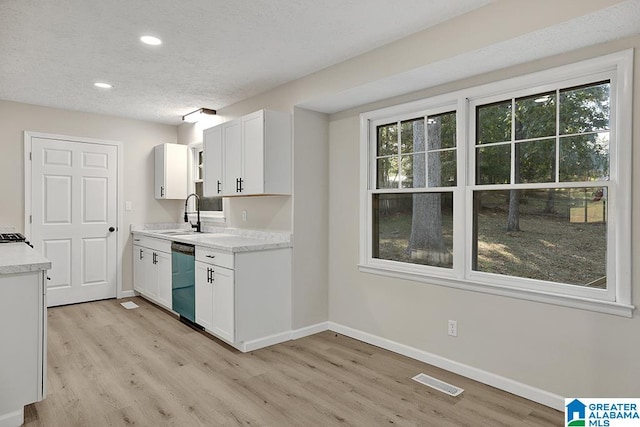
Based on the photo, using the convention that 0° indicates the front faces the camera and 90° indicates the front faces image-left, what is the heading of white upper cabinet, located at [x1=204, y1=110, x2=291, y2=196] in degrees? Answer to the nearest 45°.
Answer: approximately 45°

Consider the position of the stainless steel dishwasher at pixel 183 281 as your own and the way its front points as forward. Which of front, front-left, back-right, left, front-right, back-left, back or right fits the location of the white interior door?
right

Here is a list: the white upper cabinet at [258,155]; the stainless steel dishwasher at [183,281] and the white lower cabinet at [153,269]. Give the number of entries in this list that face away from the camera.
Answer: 0

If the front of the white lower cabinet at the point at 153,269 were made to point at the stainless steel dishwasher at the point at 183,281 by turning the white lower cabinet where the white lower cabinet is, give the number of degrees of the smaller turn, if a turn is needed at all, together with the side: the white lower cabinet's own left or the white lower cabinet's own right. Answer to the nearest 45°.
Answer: approximately 45° to the white lower cabinet's own left

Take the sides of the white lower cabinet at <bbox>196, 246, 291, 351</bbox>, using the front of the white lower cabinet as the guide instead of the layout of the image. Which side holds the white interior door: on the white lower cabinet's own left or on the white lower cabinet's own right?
on the white lower cabinet's own right

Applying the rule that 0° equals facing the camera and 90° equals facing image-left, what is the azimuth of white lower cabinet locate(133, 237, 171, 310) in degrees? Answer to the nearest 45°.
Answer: approximately 45°

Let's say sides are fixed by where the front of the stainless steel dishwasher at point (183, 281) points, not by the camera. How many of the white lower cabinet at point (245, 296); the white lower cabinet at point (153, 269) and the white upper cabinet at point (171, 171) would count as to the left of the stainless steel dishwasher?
1

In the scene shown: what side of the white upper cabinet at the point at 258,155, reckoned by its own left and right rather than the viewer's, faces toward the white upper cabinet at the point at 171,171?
right

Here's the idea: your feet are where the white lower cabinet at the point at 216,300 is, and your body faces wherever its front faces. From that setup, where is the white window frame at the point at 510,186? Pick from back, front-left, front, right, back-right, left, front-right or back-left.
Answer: left

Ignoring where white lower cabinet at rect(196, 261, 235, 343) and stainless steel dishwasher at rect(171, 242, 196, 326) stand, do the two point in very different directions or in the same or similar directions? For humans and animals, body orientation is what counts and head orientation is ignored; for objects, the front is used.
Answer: same or similar directions

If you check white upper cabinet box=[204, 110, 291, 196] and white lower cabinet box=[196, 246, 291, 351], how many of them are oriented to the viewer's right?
0

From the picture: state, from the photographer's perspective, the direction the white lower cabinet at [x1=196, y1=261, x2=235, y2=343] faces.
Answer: facing the viewer and to the left of the viewer

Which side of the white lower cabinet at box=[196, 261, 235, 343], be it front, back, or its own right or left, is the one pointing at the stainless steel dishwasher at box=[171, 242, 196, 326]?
right

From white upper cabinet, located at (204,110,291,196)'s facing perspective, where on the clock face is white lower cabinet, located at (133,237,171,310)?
The white lower cabinet is roughly at 3 o'clock from the white upper cabinet.

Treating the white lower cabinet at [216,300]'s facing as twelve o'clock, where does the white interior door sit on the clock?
The white interior door is roughly at 3 o'clock from the white lower cabinet.

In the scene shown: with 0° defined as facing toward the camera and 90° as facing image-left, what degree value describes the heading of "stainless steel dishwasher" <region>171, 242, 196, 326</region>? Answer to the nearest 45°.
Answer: approximately 45°
